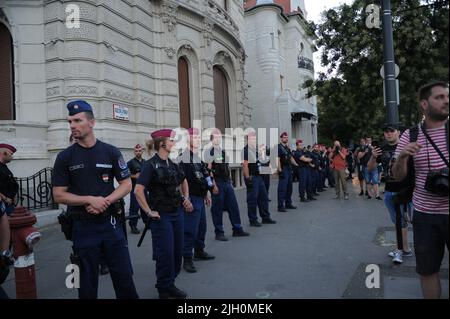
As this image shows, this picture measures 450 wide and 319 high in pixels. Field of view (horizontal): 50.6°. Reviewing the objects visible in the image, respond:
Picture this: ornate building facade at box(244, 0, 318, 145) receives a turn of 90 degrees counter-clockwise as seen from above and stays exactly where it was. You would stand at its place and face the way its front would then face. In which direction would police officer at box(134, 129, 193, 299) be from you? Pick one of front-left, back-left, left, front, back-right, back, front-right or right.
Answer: back-right

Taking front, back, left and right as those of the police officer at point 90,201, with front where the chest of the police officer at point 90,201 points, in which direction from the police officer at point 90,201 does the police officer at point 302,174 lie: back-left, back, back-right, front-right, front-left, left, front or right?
back-left

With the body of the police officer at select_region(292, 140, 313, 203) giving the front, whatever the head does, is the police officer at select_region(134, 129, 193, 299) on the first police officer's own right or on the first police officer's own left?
on the first police officer's own right

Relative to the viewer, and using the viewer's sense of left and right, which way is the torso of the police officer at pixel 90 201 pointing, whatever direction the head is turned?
facing the viewer

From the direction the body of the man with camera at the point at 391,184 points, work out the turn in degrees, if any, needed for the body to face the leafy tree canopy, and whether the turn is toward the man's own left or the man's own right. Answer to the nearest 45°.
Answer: approximately 135° to the man's own right

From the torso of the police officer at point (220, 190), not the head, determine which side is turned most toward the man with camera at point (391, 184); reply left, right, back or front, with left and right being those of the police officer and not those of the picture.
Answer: front

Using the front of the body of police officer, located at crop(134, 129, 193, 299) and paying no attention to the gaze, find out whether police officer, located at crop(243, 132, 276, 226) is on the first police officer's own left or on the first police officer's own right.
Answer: on the first police officer's own left

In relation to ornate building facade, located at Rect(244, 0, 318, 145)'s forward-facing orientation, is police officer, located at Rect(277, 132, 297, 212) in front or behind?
in front

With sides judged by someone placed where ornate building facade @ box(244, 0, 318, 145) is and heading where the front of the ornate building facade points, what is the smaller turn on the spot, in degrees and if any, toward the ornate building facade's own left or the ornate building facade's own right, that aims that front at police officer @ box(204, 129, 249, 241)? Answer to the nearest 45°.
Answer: approximately 45° to the ornate building facade's own right

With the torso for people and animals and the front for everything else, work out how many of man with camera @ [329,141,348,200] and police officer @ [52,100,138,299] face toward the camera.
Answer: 2
